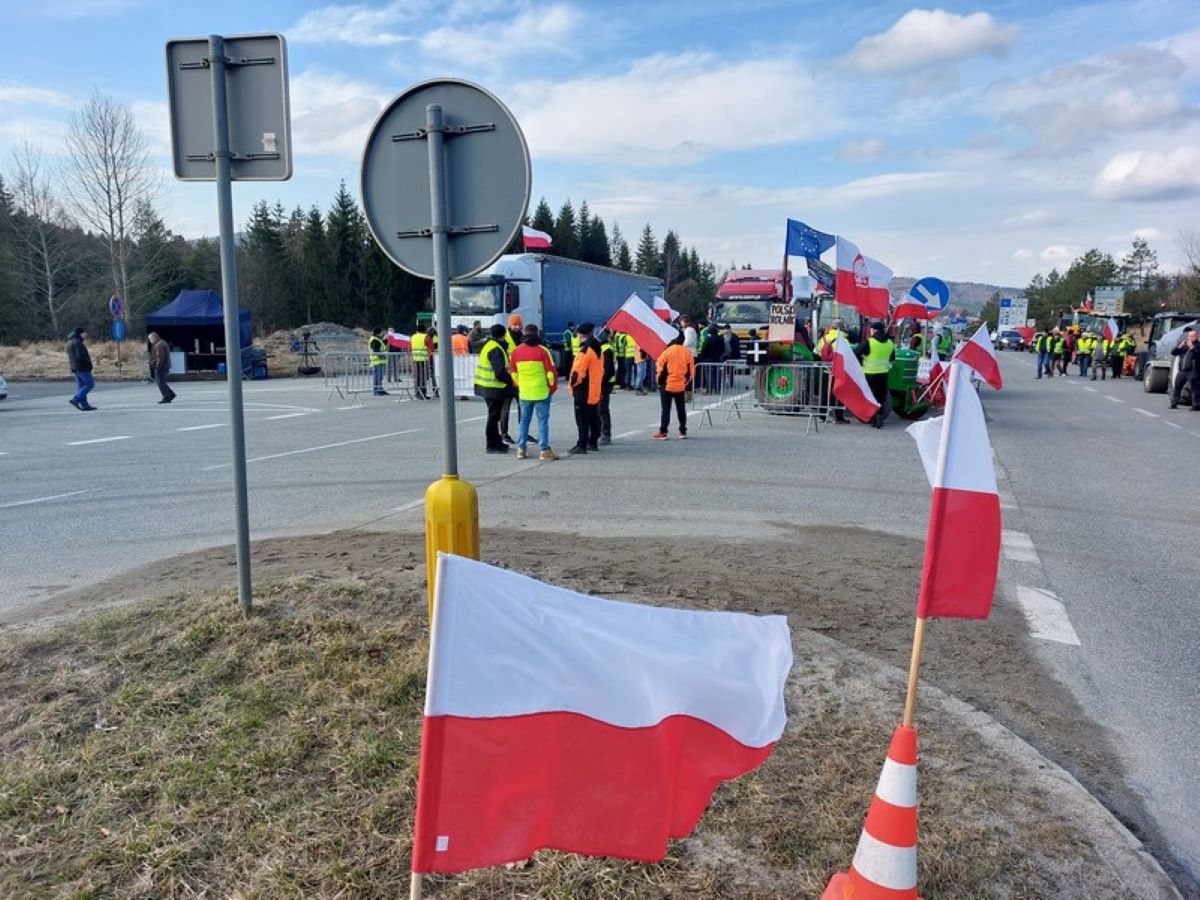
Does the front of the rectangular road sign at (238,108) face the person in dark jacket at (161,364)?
yes

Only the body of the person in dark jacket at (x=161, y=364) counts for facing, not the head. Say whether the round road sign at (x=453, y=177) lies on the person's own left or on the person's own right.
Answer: on the person's own left

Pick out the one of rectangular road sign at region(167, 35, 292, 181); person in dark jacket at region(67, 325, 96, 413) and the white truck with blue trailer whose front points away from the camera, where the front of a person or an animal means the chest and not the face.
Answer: the rectangular road sign

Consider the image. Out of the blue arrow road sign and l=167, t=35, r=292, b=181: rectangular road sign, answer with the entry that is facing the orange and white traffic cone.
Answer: the blue arrow road sign

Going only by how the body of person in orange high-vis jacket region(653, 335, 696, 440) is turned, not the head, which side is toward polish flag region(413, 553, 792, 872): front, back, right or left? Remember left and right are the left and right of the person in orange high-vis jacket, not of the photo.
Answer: back

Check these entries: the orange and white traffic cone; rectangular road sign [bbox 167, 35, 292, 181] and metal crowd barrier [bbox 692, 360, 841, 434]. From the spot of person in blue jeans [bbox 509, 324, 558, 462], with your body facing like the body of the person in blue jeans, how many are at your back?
2

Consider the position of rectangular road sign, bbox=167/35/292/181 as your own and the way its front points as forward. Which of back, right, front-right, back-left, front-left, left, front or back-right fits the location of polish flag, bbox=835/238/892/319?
front-right

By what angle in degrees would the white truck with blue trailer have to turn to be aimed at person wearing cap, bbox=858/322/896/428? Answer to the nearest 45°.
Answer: approximately 90° to its left

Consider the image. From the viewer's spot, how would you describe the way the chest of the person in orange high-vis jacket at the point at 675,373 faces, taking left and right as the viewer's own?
facing away from the viewer

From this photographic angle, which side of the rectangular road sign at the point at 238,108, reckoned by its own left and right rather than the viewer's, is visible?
back

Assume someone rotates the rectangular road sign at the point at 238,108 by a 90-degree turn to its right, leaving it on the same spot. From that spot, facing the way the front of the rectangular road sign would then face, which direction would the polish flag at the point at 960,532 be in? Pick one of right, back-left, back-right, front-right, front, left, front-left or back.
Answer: front-right
